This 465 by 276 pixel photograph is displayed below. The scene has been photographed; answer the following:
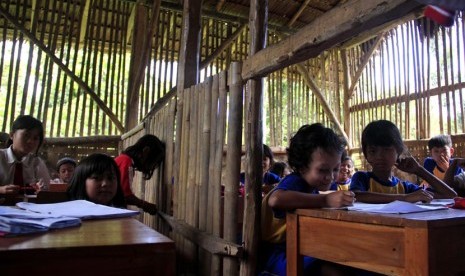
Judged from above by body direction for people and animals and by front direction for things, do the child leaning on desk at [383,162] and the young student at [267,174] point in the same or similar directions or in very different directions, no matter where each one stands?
same or similar directions

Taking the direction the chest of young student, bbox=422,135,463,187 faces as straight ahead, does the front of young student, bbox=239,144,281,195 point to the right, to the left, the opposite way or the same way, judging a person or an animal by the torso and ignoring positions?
the same way

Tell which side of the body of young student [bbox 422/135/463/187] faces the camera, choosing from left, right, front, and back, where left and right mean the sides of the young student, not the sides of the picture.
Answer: front

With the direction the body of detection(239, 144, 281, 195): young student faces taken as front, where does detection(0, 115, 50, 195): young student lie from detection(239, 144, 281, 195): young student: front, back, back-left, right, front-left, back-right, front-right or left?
front-right

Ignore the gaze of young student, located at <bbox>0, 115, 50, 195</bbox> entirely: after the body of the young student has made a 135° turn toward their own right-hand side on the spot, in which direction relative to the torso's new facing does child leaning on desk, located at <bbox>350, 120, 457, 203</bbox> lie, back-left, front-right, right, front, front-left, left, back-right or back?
back

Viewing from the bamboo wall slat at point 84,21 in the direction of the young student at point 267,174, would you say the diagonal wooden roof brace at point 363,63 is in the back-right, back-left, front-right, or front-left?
front-left

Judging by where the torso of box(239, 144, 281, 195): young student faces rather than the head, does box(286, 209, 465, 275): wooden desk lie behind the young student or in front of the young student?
in front

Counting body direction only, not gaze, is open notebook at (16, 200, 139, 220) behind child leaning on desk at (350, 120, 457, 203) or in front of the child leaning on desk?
in front

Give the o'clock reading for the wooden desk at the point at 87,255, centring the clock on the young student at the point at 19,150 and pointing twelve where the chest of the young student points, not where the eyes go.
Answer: The wooden desk is roughly at 12 o'clock from the young student.

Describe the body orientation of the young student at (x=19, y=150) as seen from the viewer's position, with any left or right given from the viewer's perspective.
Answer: facing the viewer

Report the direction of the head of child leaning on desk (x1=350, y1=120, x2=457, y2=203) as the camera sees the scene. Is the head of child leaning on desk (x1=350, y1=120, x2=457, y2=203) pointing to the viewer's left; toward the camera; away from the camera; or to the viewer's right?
toward the camera

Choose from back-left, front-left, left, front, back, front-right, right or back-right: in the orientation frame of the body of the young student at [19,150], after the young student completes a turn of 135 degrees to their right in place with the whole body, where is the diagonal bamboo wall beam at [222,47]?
right

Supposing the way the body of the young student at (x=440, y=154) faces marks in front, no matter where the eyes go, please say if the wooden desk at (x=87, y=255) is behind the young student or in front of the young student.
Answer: in front

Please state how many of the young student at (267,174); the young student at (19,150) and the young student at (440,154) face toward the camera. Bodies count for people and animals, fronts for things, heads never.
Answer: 3

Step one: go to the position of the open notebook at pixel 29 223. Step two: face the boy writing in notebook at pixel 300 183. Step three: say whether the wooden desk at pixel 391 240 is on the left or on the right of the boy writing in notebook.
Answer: right

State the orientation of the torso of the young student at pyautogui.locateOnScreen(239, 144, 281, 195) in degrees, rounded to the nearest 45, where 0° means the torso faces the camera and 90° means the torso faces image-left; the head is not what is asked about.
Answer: approximately 0°

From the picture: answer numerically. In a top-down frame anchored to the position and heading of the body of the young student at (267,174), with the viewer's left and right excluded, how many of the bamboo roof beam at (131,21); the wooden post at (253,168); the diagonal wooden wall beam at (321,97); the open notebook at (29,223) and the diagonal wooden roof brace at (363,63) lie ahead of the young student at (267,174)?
2
